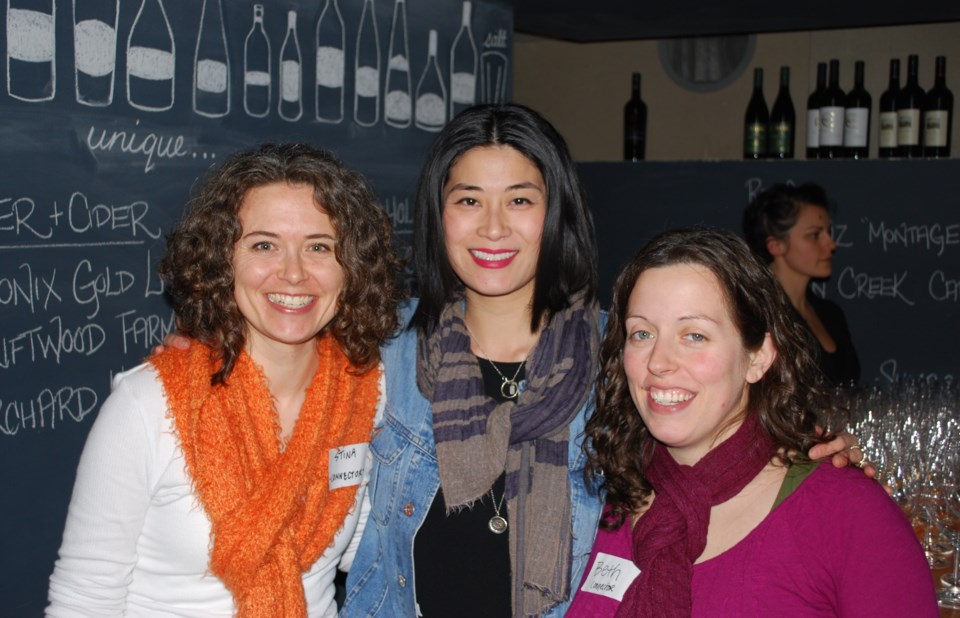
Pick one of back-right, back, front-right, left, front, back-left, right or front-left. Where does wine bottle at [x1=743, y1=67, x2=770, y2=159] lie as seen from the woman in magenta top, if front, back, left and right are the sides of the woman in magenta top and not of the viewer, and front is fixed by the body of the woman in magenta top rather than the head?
back-right

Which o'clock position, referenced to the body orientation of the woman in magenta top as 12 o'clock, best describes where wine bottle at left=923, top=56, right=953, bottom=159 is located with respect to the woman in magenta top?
The wine bottle is roughly at 5 o'clock from the woman in magenta top.

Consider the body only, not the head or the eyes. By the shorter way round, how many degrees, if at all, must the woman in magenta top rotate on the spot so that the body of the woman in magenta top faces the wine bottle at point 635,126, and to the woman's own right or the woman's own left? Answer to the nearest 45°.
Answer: approximately 135° to the woman's own right

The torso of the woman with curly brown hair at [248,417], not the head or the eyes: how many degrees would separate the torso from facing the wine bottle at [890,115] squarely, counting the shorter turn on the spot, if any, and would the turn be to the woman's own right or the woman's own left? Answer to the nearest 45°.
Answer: approximately 90° to the woman's own left

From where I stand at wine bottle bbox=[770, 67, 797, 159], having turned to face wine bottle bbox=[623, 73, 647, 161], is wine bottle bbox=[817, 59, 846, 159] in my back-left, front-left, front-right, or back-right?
back-left

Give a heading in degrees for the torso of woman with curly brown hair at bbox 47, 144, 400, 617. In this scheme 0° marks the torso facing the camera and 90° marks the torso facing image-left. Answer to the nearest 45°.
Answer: approximately 315°

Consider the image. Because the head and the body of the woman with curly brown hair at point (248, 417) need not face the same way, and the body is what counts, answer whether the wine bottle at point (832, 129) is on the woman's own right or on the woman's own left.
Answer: on the woman's own left

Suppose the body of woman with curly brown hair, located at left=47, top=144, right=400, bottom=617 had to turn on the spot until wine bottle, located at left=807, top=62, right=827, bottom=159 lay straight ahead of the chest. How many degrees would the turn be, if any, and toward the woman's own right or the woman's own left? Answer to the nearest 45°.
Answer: approximately 90° to the woman's own left

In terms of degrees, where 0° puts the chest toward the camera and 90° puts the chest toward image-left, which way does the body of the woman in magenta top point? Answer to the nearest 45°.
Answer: approximately 45°

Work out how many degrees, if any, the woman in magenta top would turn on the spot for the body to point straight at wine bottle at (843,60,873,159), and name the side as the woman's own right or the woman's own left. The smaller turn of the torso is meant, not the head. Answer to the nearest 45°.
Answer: approximately 135° to the woman's own right
